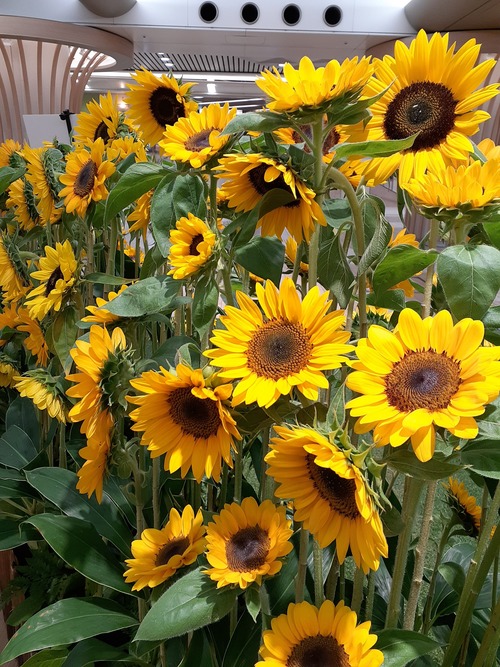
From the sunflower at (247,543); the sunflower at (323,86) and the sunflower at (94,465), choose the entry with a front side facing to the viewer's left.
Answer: the sunflower at (94,465)

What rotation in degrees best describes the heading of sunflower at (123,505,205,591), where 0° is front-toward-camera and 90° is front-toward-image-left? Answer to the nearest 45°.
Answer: approximately 45°

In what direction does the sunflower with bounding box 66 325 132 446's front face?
to the viewer's left
